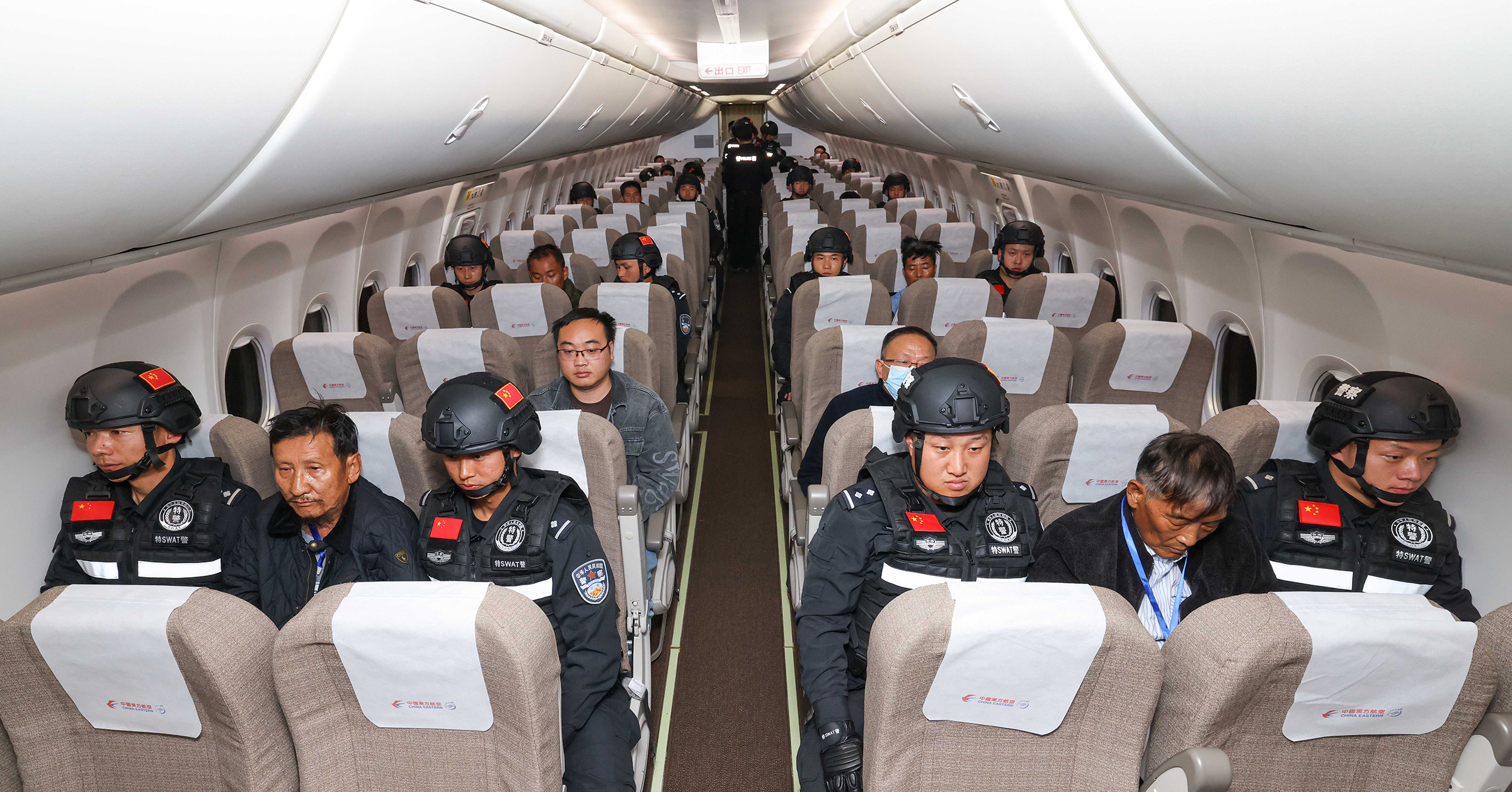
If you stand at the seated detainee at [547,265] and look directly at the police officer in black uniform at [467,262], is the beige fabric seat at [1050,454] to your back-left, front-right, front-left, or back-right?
back-left

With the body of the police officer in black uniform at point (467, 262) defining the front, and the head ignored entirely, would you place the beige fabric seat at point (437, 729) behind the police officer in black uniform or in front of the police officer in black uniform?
in front

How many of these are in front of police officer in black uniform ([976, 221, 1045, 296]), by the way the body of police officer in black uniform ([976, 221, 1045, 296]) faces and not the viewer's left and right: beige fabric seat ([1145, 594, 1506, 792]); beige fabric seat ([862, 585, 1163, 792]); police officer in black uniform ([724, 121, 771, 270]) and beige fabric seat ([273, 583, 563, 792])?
3

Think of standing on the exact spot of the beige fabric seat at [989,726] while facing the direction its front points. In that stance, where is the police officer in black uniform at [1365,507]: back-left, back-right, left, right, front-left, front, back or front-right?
back-left

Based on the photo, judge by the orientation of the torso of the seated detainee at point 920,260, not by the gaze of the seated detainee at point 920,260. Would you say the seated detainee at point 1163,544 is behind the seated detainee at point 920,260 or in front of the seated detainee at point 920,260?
in front
